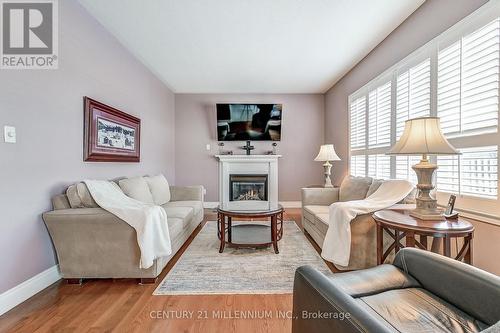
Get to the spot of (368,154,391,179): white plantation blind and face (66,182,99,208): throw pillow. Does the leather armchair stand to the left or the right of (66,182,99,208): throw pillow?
left

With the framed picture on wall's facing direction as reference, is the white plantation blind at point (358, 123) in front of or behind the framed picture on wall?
in front

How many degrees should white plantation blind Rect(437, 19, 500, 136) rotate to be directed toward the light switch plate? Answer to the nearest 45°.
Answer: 0° — it already faces it

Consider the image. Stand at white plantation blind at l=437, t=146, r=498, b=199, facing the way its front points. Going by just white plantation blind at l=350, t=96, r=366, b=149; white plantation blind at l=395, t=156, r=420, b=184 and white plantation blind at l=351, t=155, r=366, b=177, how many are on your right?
3

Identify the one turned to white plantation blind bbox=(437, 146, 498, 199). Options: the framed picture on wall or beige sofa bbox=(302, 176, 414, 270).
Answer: the framed picture on wall

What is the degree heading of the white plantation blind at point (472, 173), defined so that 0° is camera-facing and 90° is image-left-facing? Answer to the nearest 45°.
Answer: approximately 45°

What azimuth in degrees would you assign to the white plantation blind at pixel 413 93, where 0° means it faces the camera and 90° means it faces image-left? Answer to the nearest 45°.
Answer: approximately 45°

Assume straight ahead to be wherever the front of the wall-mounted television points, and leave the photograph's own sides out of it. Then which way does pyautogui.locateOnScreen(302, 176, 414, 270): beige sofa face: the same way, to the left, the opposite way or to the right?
to the right

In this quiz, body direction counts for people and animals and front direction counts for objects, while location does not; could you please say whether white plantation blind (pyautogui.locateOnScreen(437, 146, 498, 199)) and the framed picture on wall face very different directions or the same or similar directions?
very different directions

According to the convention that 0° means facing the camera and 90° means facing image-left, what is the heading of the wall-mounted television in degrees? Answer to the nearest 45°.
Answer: approximately 0°

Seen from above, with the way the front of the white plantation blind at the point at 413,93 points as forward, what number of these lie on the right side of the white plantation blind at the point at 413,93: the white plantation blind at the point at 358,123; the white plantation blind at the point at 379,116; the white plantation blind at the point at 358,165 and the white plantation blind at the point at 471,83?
3
